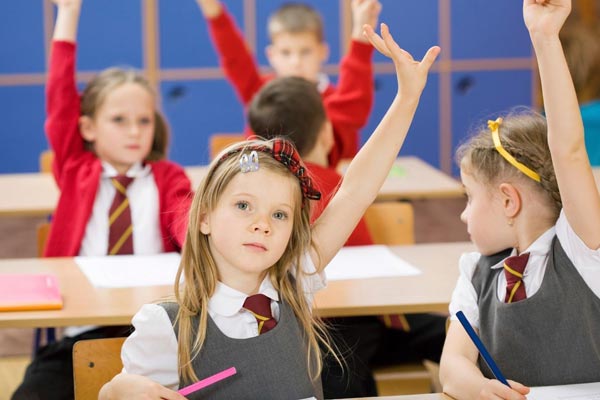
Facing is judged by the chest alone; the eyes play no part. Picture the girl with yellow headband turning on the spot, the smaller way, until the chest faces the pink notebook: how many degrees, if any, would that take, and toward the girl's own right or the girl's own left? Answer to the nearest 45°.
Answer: approximately 45° to the girl's own right

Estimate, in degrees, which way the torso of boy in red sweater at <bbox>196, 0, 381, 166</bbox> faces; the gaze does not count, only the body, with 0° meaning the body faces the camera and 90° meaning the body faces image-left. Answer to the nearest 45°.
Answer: approximately 0°

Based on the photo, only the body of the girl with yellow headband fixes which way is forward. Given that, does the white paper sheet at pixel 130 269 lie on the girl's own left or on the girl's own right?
on the girl's own right

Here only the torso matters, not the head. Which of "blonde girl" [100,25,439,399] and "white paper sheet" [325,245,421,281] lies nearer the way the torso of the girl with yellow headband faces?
the blonde girl

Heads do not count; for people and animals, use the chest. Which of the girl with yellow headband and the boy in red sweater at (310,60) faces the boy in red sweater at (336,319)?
the boy in red sweater at (310,60)

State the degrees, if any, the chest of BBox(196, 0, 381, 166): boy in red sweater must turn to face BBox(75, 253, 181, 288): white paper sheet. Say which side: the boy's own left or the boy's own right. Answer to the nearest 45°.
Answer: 0° — they already face it

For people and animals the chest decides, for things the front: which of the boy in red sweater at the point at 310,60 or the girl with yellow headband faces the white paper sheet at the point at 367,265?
the boy in red sweater

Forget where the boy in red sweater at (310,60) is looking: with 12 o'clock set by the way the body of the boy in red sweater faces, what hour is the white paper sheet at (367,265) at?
The white paper sheet is roughly at 12 o'clock from the boy in red sweater.
